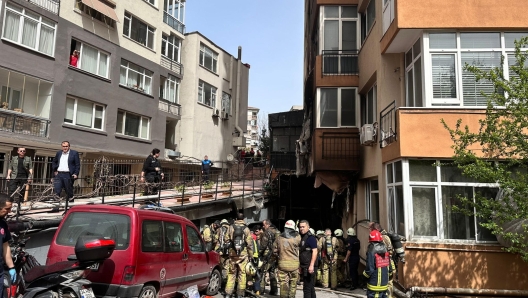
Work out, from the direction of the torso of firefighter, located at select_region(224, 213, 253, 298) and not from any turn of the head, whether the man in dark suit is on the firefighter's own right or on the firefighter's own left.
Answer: on the firefighter's own left

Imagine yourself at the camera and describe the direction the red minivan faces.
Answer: facing away from the viewer and to the right of the viewer

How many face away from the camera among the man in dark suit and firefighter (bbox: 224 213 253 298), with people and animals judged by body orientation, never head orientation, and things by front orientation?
1

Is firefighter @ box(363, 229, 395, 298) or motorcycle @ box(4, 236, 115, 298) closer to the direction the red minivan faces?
the firefighter

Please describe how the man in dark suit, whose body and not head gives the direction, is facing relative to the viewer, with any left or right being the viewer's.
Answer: facing the viewer

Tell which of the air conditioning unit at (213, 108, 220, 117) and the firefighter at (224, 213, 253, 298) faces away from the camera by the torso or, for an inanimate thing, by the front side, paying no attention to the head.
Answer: the firefighter

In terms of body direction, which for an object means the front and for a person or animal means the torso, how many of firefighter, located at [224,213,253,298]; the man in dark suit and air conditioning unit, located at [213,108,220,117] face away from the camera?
1

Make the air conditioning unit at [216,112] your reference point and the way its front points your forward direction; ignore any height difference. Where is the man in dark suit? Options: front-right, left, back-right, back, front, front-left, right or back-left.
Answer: front-right

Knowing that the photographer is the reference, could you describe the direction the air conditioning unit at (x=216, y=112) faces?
facing the viewer and to the right of the viewer

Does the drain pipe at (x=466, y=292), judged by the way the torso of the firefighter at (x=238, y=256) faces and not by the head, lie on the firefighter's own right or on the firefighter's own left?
on the firefighter's own right

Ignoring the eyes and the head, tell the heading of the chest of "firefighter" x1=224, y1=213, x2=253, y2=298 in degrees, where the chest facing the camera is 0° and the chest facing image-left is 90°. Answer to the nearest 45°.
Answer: approximately 180°

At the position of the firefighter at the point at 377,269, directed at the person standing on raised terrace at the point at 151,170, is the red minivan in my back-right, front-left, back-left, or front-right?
front-left

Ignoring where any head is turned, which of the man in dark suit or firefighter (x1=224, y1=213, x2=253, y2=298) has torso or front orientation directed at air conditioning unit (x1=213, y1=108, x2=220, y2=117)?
the firefighter

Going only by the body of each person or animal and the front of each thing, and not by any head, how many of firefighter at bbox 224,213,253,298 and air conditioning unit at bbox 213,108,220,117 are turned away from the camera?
1

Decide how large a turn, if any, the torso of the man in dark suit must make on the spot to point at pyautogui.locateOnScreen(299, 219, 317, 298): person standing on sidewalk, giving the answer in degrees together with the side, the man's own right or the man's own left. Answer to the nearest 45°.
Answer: approximately 45° to the man's own left

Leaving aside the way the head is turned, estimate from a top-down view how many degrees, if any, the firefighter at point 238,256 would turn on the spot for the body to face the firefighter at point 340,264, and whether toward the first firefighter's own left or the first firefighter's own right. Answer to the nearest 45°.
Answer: approximately 45° to the first firefighter's own right

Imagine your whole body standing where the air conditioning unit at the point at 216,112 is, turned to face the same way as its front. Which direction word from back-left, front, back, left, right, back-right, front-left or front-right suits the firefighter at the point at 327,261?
front-right

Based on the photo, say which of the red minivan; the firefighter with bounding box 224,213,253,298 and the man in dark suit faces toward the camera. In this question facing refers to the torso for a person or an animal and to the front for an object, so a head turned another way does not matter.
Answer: the man in dark suit
